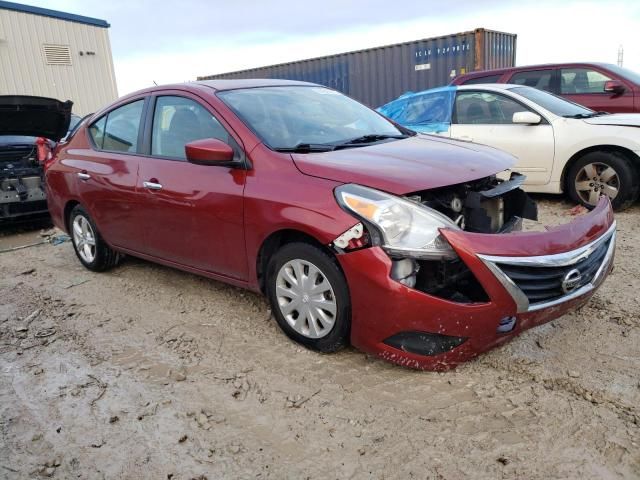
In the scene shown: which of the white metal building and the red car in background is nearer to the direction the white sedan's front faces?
the red car in background

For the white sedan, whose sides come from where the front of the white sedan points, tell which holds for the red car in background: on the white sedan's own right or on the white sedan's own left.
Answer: on the white sedan's own left

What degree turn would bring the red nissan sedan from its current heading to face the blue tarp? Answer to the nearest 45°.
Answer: approximately 135° to its left

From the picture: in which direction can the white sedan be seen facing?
to the viewer's right

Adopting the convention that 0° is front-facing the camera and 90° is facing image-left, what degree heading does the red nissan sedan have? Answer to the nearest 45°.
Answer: approximately 315°

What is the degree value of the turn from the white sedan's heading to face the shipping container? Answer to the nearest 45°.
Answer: approximately 90° to its left

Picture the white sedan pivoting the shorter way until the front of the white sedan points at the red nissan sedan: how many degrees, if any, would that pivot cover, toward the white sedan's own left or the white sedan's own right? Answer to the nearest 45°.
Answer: approximately 90° to the white sedan's own right

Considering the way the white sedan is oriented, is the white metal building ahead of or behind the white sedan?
behind

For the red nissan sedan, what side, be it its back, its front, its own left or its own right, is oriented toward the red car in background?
left

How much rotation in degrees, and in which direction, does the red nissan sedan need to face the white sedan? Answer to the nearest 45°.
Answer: approximately 90° to its left

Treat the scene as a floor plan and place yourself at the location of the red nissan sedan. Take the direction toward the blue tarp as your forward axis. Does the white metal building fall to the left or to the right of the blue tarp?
left

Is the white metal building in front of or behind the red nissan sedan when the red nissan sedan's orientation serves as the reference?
behind

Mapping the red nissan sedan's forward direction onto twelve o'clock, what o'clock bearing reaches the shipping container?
The shipping container is roughly at 8 o'clock from the red nissan sedan.
